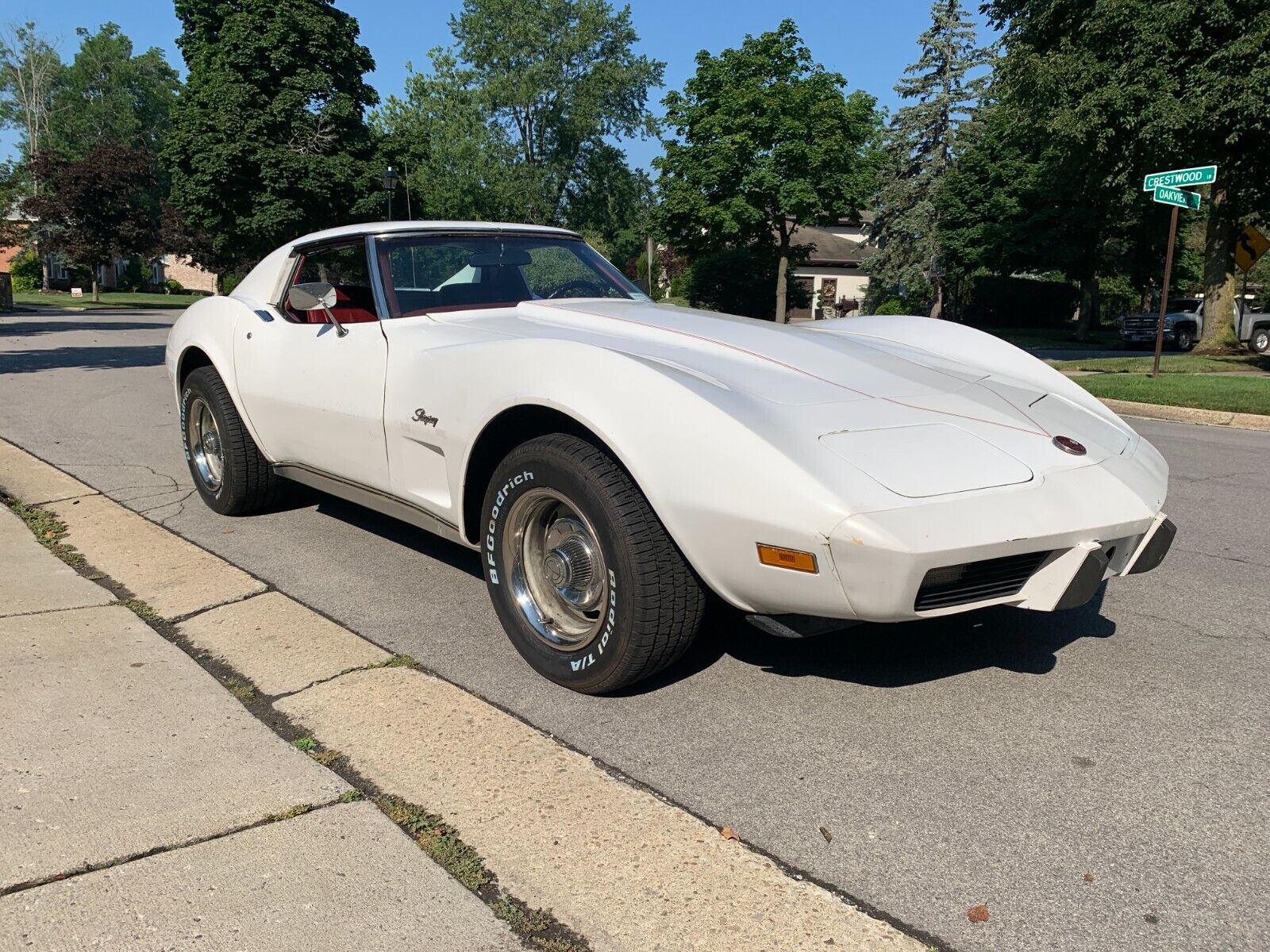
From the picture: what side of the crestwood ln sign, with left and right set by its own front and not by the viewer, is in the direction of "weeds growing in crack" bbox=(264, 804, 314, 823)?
front

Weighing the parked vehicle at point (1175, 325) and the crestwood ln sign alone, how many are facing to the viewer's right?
0

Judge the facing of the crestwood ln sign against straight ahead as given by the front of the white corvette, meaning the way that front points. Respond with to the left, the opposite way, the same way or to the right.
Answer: to the right

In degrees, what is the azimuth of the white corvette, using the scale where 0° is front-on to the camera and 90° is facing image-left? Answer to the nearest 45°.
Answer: approximately 315°

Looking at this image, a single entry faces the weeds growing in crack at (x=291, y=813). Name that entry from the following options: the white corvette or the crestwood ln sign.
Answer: the crestwood ln sign

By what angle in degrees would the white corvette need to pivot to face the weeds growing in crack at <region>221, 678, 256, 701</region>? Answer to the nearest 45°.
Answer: approximately 135° to its right

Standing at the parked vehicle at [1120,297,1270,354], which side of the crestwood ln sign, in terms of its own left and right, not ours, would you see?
back

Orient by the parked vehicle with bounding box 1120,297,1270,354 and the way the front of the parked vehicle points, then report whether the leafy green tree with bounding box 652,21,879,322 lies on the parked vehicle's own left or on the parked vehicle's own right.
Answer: on the parked vehicle's own right

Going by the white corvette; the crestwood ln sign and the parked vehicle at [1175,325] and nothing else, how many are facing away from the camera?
0

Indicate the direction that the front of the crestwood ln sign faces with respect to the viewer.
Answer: facing the viewer

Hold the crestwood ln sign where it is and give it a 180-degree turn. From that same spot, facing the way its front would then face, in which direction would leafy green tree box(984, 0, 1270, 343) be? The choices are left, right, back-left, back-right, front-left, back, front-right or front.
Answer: front

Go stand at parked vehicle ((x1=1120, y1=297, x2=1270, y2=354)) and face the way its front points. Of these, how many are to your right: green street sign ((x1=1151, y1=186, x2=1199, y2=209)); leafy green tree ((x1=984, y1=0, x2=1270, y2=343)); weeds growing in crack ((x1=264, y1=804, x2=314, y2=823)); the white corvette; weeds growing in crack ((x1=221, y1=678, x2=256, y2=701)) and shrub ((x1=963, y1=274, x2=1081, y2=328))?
1

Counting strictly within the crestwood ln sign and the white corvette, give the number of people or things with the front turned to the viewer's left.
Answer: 0

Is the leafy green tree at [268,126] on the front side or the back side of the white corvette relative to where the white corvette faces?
on the back side

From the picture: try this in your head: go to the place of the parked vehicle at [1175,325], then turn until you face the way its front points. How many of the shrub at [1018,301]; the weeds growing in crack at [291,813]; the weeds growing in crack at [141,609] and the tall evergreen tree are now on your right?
2

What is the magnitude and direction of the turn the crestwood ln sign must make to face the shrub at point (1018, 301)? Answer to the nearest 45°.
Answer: approximately 180°
